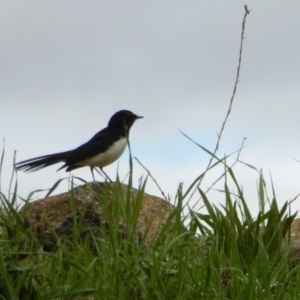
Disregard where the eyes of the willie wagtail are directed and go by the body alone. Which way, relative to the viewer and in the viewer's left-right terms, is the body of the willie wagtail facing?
facing to the right of the viewer
